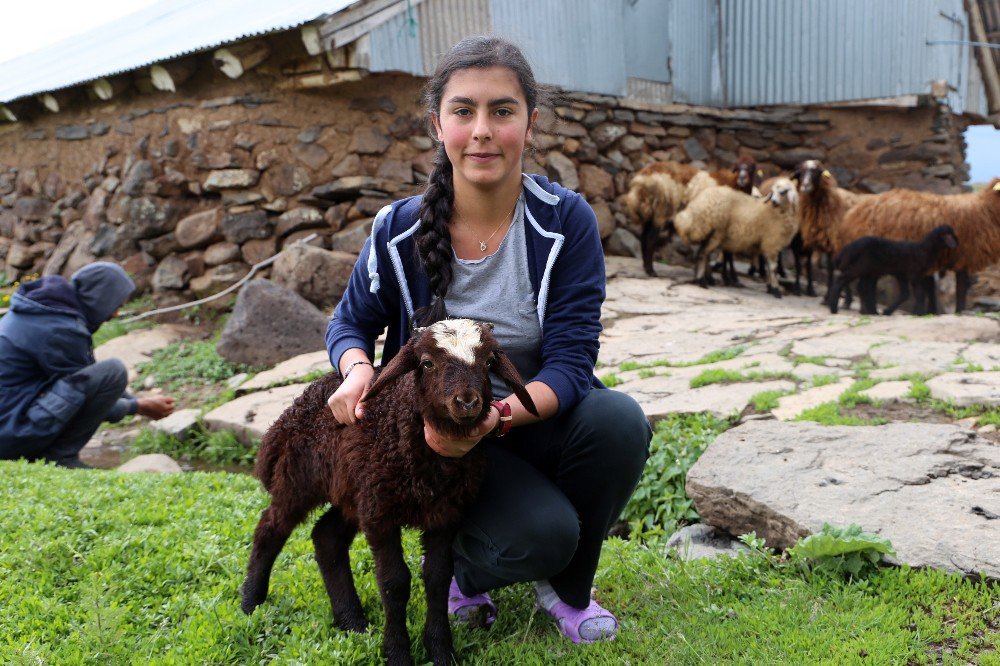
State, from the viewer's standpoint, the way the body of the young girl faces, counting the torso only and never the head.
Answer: toward the camera

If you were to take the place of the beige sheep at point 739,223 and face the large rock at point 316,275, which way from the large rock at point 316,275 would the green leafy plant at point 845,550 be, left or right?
left

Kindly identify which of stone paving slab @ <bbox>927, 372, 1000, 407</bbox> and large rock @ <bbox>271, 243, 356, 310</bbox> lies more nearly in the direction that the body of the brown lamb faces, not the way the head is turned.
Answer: the stone paving slab

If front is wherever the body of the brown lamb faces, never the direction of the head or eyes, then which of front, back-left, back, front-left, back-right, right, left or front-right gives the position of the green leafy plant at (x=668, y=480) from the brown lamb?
left

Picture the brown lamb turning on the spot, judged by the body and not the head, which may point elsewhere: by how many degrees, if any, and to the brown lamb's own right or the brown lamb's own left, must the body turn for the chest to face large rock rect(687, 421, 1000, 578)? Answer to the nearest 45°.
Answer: approximately 45° to the brown lamb's own left

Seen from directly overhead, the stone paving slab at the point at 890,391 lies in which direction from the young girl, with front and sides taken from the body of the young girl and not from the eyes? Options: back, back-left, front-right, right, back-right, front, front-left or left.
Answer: back-left

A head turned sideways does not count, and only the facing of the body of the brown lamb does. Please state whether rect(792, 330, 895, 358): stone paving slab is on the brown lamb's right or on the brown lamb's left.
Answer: on the brown lamb's left

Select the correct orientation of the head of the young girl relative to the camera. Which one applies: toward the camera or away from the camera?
toward the camera
